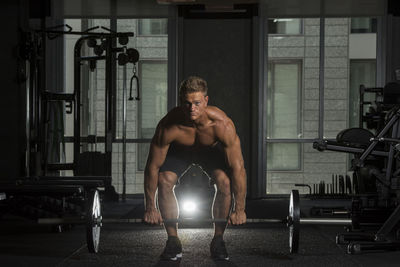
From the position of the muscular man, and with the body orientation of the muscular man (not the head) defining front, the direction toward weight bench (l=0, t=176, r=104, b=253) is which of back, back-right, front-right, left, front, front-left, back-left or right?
back-right

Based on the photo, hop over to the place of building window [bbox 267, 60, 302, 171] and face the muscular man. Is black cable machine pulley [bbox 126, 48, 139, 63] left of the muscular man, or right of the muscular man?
right

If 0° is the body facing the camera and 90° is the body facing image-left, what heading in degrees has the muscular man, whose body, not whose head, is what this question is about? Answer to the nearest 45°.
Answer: approximately 0°

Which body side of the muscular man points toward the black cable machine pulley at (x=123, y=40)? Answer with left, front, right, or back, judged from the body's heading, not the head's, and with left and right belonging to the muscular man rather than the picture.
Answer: back

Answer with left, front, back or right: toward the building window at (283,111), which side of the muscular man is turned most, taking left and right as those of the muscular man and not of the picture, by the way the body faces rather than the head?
back

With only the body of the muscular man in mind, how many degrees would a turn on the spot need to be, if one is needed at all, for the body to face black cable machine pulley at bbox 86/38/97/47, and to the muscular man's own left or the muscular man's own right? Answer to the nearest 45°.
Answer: approximately 180°

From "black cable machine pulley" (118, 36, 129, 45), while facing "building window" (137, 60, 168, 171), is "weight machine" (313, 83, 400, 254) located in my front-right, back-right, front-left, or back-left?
back-right

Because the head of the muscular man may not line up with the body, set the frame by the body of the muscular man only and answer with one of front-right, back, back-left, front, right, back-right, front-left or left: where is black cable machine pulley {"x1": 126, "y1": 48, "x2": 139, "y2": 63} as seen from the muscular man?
back
